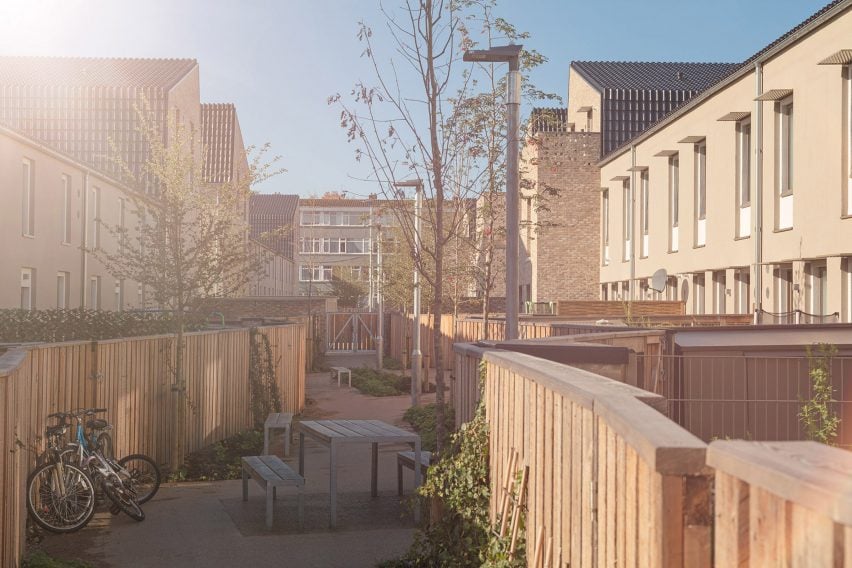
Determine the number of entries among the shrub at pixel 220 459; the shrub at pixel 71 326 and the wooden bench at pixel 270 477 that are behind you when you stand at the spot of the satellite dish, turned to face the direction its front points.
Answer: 0

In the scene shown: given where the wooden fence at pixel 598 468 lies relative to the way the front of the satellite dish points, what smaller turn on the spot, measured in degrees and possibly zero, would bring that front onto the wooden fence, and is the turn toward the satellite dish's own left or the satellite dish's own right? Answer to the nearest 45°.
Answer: approximately 45° to the satellite dish's own left

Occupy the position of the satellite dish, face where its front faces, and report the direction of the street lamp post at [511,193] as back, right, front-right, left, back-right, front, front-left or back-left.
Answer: front-left

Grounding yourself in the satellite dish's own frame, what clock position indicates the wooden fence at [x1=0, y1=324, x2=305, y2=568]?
The wooden fence is roughly at 11 o'clock from the satellite dish.

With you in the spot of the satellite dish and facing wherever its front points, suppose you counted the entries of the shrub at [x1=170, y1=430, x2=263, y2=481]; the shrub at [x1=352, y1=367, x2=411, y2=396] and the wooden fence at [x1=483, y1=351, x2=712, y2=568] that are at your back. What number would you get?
0

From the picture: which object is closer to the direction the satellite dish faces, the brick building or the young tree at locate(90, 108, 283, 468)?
the young tree

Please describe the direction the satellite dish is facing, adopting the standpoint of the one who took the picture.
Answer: facing the viewer and to the left of the viewer

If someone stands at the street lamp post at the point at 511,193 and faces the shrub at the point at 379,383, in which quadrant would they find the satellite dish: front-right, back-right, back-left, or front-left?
front-right

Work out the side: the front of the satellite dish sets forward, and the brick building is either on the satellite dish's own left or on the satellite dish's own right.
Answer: on the satellite dish's own right

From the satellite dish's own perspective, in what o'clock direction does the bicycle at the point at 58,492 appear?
The bicycle is roughly at 11 o'clock from the satellite dish.

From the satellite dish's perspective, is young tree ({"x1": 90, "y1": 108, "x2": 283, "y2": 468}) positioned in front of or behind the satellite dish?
in front

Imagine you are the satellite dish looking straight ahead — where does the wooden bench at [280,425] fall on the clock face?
The wooden bench is roughly at 11 o'clock from the satellite dish.

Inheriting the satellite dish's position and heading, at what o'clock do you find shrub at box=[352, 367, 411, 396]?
The shrub is roughly at 1 o'clock from the satellite dish.

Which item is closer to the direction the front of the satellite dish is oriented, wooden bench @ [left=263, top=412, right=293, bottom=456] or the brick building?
the wooden bench
